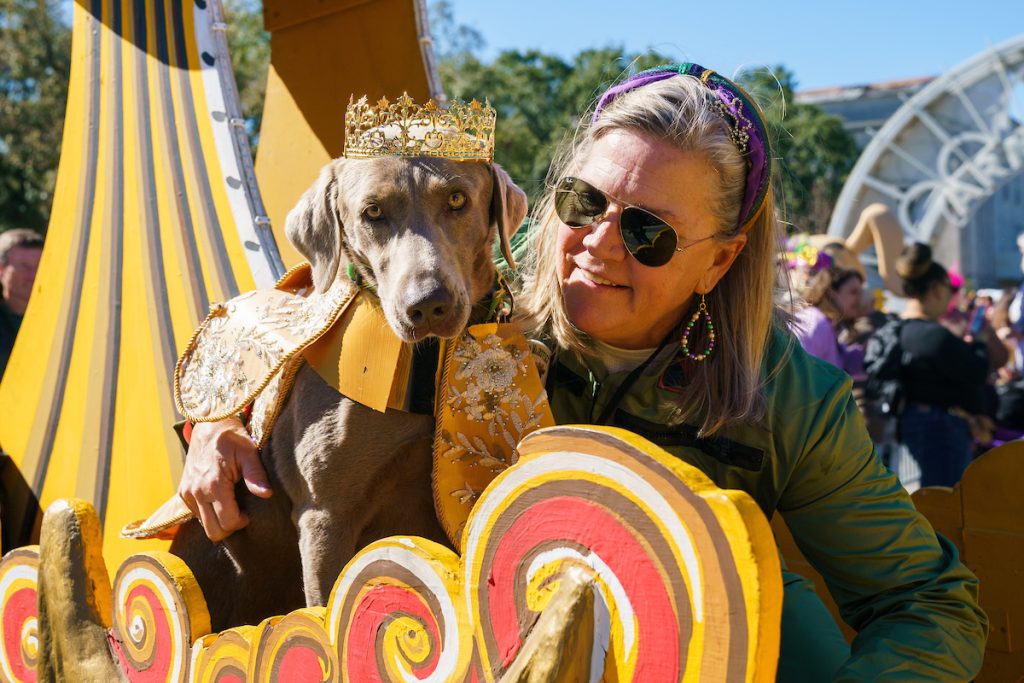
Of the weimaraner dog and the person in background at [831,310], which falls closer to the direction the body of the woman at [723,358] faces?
the weimaraner dog

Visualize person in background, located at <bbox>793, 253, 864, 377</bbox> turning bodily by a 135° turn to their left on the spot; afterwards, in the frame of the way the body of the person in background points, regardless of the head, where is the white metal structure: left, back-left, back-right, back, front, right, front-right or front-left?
front-right

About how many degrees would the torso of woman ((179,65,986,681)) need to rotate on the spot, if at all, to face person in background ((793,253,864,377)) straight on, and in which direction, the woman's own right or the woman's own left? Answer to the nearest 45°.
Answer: approximately 135° to the woman's own right

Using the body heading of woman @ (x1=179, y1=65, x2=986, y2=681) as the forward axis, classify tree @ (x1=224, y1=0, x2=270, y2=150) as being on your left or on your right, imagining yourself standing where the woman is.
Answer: on your right

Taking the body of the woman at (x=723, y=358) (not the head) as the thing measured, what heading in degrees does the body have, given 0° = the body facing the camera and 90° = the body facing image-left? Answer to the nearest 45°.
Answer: approximately 45°

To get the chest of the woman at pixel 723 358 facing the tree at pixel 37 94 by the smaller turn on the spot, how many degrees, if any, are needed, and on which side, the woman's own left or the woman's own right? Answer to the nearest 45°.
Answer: approximately 90° to the woman's own right
